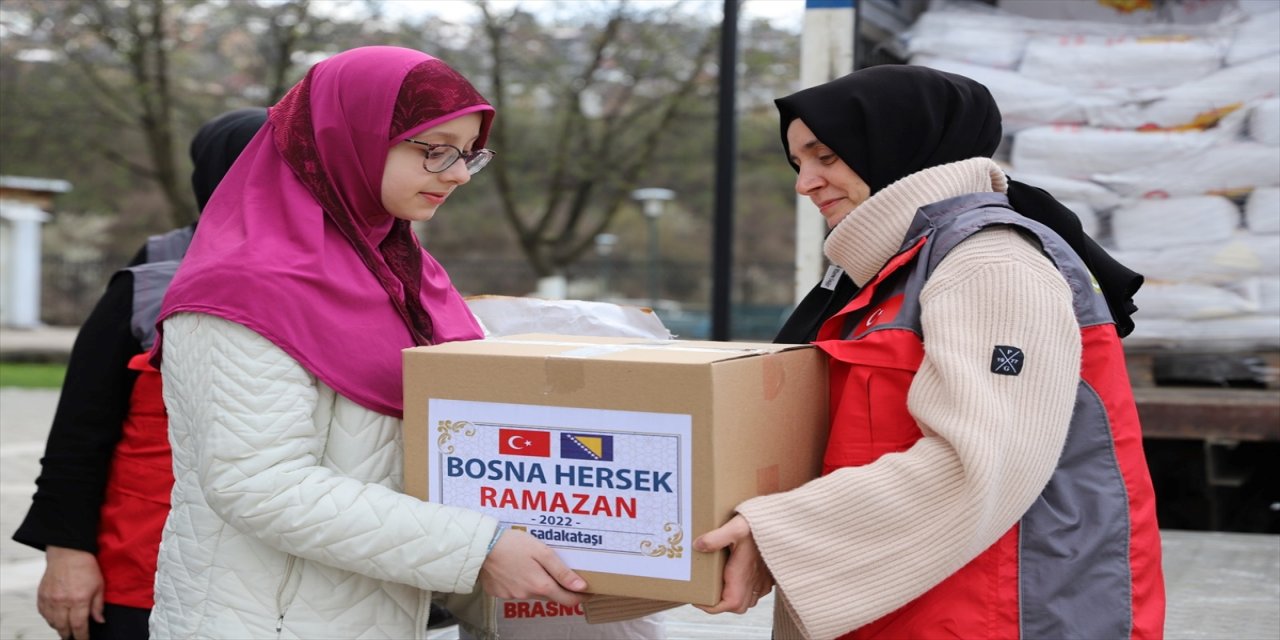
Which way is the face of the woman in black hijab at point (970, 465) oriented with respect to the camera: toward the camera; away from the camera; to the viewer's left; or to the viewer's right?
to the viewer's left

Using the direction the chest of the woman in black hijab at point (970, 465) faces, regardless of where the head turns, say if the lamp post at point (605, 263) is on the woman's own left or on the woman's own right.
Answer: on the woman's own right

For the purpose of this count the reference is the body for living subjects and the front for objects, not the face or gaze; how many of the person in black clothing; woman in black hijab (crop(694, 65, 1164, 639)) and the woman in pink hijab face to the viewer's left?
1

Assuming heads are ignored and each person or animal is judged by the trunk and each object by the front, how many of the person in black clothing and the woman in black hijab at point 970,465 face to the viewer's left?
1

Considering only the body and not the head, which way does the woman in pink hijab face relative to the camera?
to the viewer's right

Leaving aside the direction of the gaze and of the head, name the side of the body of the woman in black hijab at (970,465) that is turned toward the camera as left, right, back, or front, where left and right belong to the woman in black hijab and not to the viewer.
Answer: left

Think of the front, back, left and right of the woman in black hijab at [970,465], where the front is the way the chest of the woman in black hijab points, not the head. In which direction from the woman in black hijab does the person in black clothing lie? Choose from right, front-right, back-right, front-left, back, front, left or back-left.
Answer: front

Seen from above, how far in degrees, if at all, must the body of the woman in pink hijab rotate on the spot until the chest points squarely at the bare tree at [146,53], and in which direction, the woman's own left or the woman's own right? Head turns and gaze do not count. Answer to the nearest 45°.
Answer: approximately 90° to the woman's own left

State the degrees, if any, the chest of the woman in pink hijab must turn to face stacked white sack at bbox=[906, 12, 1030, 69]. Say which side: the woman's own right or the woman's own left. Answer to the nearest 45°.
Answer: approximately 45° to the woman's own left

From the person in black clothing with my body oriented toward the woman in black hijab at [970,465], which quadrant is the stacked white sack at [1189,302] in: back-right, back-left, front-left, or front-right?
front-left

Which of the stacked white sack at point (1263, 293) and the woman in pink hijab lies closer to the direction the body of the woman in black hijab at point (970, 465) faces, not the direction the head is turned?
the woman in pink hijab

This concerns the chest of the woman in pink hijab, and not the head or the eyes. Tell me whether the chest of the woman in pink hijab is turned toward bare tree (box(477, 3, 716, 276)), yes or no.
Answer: no

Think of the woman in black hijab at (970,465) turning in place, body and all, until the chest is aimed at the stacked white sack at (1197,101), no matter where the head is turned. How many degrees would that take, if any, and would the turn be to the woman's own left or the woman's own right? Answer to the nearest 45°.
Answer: approximately 90° to the woman's own right

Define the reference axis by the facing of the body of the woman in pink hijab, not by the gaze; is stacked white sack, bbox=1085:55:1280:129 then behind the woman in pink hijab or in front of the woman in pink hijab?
in front
